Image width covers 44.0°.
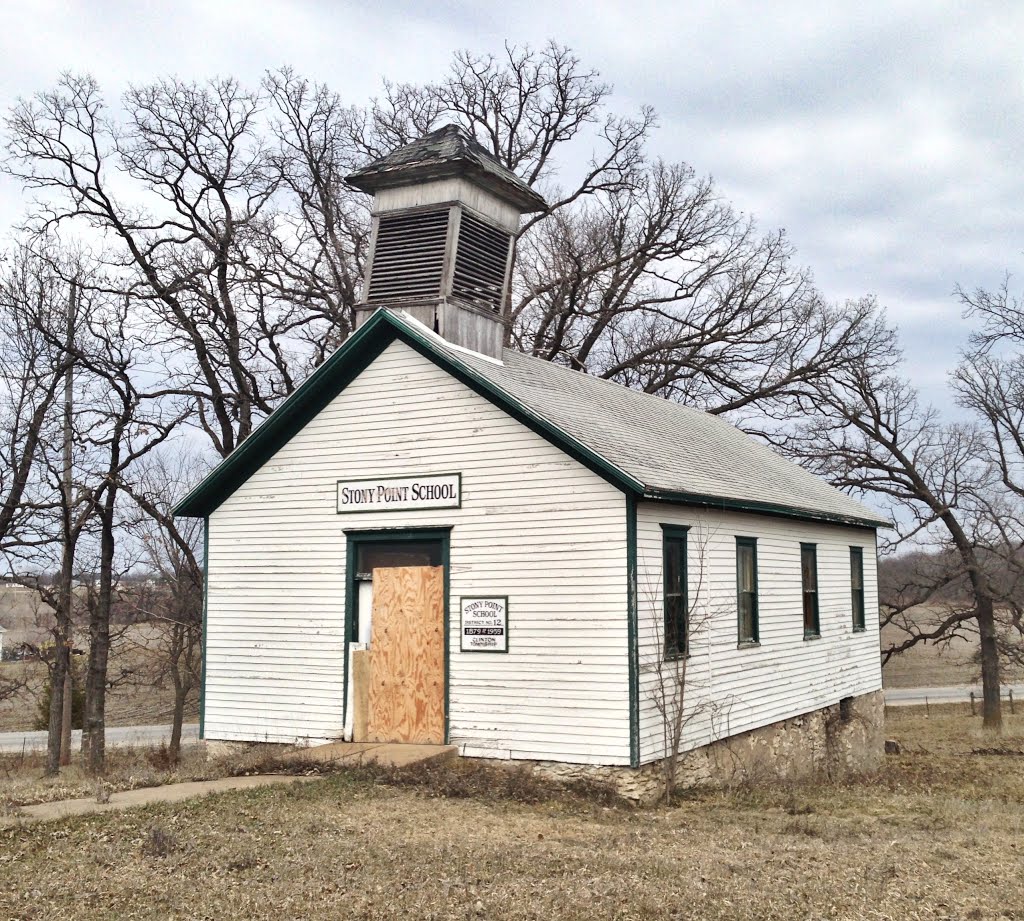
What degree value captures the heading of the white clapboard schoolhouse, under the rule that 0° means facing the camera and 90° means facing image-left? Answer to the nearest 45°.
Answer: approximately 45°
